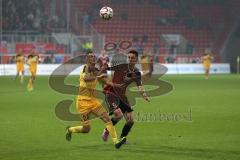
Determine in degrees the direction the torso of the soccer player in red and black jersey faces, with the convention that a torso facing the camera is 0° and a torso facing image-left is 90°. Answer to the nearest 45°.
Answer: approximately 0°

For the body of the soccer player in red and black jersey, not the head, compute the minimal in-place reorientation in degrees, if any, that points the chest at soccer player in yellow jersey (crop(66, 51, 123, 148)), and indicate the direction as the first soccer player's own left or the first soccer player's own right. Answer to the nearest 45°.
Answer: approximately 45° to the first soccer player's own right
